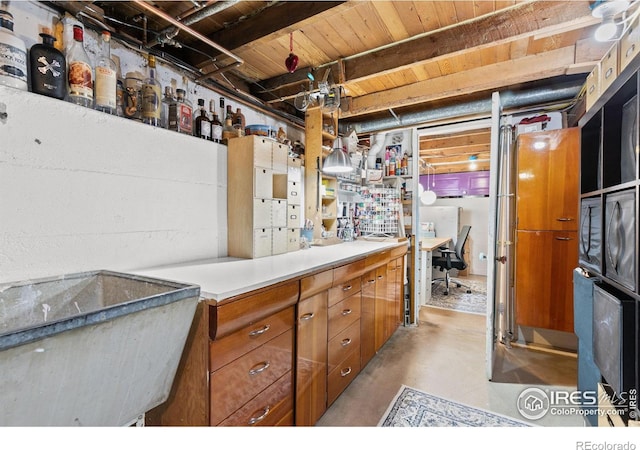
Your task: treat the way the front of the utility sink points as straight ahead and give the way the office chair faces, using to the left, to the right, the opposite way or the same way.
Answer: the opposite way

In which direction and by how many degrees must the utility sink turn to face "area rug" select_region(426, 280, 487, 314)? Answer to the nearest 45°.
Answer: approximately 45° to its left

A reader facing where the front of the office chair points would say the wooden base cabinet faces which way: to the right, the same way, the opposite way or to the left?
the opposite way

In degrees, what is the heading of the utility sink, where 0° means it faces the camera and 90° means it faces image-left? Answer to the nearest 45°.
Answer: approximately 315°

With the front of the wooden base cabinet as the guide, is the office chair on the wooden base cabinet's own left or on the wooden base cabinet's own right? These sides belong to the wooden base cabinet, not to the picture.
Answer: on the wooden base cabinet's own left

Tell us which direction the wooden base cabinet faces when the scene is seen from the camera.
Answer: facing the viewer and to the right of the viewer

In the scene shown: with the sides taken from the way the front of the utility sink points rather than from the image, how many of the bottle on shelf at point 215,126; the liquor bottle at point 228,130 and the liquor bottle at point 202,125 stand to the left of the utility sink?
3

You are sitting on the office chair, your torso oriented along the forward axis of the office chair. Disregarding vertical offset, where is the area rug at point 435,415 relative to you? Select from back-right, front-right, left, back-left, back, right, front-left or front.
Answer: left

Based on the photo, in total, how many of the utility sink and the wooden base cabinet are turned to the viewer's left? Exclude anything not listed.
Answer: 0

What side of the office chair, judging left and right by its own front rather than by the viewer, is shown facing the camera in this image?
left
